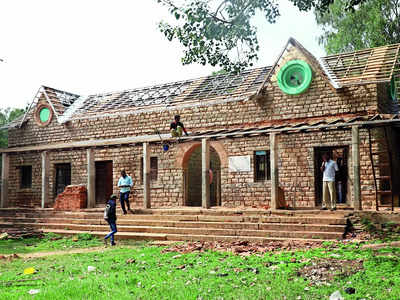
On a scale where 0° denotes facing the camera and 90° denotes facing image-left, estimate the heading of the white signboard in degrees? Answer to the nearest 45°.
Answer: approximately 0°

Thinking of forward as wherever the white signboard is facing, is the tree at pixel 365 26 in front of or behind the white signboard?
behind

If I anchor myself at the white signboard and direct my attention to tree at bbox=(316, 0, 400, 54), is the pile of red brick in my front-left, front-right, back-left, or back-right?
back-left

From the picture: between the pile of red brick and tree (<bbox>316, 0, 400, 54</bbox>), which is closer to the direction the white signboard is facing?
the pile of red brick

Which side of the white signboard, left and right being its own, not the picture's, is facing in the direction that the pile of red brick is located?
right
